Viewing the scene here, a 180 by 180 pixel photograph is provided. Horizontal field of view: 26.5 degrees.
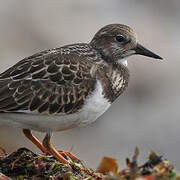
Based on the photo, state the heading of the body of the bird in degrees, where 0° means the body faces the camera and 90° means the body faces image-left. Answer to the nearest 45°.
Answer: approximately 270°
